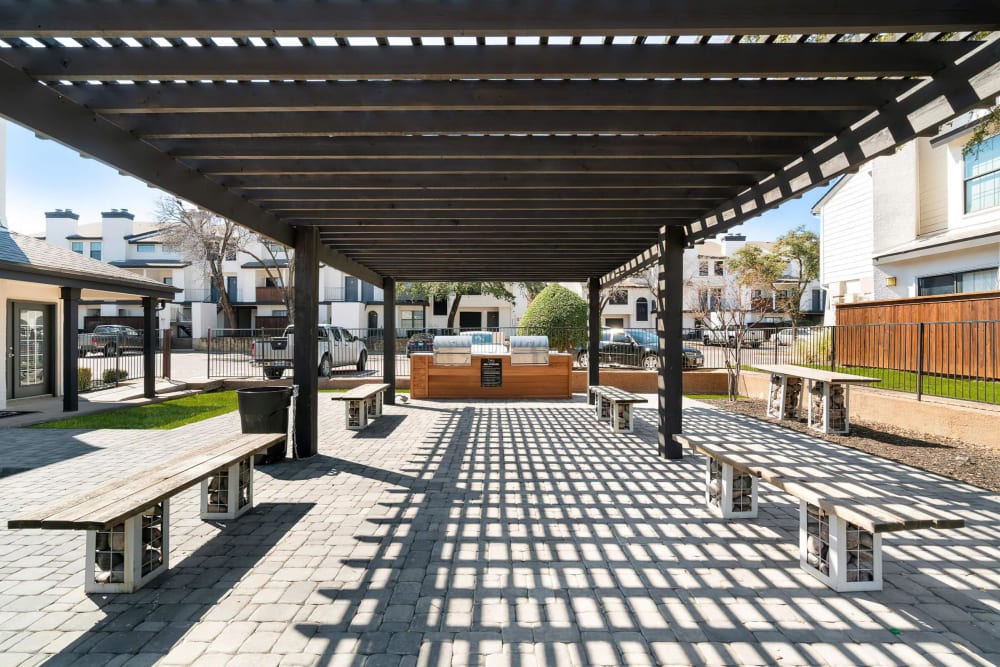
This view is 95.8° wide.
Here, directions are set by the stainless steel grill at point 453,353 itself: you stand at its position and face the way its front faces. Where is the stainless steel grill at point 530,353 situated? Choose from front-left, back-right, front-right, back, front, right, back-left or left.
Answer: left

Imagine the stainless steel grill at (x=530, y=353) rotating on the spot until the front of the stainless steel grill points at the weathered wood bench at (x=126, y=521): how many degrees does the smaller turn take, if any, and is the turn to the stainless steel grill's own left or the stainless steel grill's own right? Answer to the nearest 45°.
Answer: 0° — it already faces it

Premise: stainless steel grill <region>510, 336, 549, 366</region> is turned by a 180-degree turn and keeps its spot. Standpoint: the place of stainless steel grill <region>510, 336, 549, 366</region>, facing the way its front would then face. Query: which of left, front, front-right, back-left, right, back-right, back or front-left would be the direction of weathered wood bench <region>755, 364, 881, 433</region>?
back-right

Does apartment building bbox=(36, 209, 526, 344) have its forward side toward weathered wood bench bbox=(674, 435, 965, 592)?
yes

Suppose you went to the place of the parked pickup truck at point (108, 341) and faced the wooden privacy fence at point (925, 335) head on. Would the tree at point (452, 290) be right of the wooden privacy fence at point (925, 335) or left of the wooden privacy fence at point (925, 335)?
left

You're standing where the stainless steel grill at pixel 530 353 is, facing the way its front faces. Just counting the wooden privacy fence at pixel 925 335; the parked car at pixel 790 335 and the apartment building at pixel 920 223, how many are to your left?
3

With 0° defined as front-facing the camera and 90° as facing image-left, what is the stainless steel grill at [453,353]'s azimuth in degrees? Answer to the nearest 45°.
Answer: approximately 0°

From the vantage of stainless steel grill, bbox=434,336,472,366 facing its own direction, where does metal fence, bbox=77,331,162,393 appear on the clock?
The metal fence is roughly at 4 o'clock from the stainless steel grill.

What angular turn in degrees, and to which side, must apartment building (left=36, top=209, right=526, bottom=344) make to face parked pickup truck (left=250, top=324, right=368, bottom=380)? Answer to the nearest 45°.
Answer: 0° — it already faces it

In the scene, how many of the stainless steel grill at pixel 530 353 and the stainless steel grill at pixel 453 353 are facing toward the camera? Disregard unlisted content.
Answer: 2

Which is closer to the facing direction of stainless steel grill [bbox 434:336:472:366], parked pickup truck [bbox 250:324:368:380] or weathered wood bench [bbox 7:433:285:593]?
the weathered wood bench
